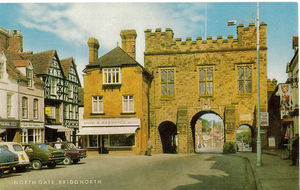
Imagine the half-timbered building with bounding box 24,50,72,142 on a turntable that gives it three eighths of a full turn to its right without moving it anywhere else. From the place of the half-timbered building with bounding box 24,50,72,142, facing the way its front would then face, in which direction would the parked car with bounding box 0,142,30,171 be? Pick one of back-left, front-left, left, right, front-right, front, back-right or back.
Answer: left

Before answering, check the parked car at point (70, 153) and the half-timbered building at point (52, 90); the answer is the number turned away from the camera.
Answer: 0

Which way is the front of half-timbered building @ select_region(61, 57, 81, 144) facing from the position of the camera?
facing the viewer and to the right of the viewer

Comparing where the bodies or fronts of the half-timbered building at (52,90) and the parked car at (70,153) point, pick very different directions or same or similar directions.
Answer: same or similar directions

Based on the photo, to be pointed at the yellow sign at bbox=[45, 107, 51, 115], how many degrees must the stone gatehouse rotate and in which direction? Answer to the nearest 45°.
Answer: approximately 45° to its right

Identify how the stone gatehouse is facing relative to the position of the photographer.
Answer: facing the viewer

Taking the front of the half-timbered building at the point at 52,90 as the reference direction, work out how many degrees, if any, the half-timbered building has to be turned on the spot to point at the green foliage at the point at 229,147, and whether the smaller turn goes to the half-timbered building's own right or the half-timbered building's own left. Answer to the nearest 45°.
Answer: approximately 45° to the half-timbered building's own left

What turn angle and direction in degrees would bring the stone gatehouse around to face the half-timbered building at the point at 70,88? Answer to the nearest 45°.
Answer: approximately 45° to its right

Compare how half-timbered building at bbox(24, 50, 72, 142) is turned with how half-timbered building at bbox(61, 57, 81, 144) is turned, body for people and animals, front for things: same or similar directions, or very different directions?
same or similar directions

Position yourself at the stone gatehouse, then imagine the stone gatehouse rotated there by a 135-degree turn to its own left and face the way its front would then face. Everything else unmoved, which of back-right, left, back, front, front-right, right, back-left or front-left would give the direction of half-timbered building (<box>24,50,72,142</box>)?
back

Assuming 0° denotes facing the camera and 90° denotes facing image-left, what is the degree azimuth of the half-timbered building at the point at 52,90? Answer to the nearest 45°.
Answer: approximately 315°
